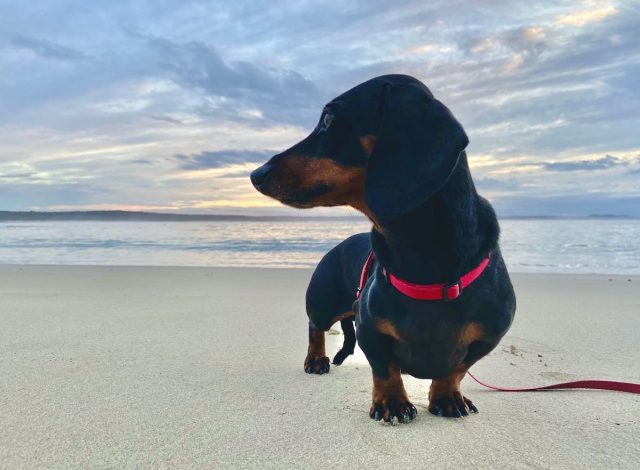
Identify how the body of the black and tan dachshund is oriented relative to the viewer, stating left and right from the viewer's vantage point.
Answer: facing the viewer and to the right of the viewer
